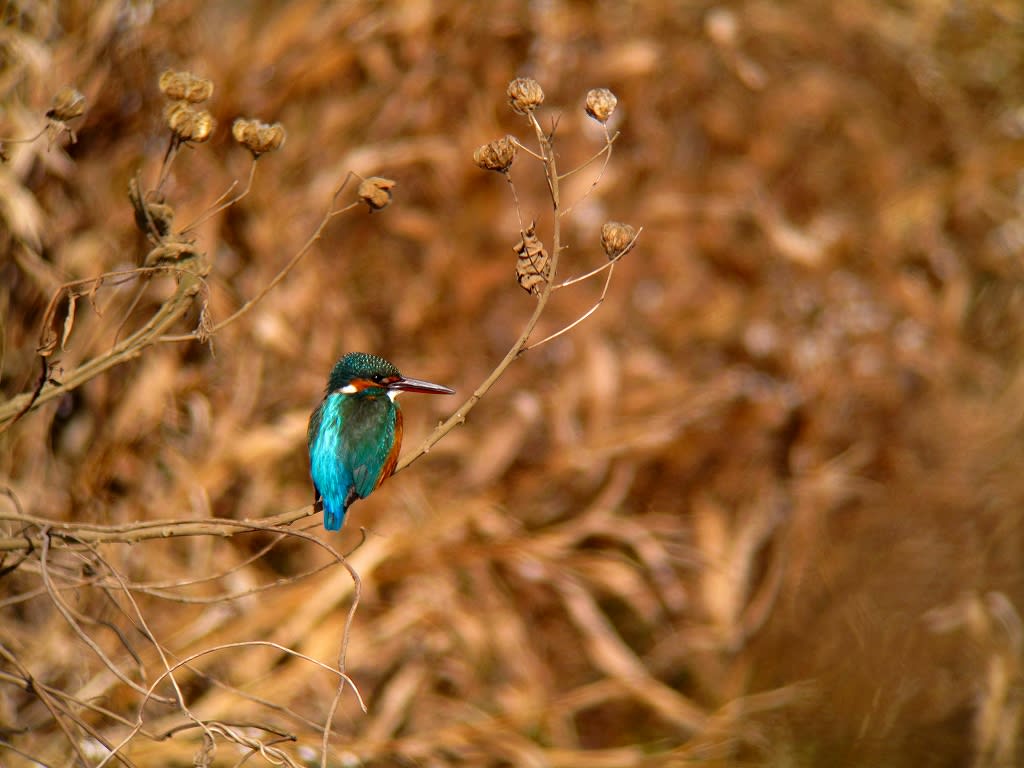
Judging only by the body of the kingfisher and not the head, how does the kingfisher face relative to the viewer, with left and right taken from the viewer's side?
facing away from the viewer and to the right of the viewer
